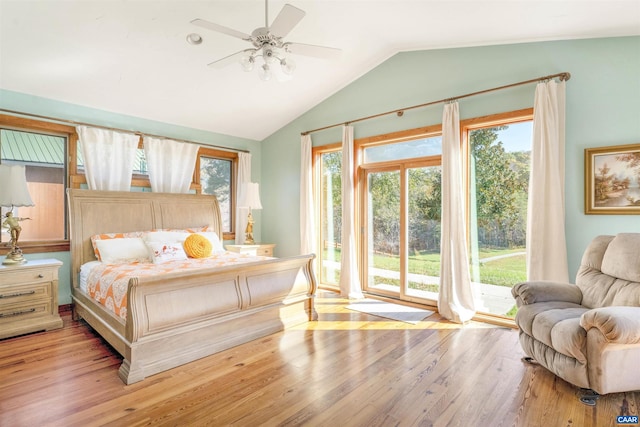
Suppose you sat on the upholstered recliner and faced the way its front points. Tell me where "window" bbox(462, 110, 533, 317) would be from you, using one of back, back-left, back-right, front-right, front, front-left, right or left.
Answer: right

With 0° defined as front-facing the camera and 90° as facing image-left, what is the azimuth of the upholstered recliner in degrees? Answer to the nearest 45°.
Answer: approximately 45°

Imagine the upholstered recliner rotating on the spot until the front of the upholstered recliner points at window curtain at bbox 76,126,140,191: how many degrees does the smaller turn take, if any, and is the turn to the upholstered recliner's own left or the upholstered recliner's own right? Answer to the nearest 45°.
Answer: approximately 45° to the upholstered recliner's own right

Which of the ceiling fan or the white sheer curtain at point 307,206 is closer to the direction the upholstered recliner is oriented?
the ceiling fan

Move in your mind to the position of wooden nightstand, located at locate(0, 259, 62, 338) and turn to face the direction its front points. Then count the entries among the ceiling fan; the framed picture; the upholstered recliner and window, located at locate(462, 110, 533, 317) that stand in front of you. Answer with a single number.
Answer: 4

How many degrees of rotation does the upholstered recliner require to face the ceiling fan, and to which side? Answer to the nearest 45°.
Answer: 0° — it already faces it

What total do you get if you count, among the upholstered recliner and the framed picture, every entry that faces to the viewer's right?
0

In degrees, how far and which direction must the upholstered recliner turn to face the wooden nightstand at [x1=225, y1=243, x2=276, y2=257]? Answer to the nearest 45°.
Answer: approximately 45° to its right

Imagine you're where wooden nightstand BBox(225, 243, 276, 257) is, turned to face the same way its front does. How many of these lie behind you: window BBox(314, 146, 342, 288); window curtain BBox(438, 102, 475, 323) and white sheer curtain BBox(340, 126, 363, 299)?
0

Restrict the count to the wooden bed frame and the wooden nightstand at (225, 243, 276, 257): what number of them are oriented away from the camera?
0

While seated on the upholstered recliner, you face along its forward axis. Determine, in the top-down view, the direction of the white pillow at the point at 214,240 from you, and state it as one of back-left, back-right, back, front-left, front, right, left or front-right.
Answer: front-right

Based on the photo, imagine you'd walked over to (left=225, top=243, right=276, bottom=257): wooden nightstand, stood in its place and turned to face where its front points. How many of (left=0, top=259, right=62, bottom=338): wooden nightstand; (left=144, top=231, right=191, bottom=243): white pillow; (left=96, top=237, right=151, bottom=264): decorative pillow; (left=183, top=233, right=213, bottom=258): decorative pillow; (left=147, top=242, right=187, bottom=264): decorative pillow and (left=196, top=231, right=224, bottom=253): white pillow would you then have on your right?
6

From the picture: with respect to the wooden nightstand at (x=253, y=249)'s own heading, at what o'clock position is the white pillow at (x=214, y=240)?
The white pillow is roughly at 3 o'clock from the wooden nightstand.

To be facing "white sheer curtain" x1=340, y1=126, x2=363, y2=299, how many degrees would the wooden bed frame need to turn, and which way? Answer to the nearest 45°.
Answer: approximately 90° to its left

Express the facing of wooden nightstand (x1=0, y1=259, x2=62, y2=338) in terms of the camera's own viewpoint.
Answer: facing the viewer and to the right of the viewer

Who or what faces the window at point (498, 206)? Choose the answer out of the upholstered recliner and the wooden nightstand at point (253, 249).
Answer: the wooden nightstand

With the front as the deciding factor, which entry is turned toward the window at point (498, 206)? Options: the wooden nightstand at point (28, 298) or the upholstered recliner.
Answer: the wooden nightstand

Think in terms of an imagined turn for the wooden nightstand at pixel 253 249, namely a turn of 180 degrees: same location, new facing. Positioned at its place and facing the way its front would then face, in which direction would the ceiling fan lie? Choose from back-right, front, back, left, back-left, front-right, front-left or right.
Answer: back-left

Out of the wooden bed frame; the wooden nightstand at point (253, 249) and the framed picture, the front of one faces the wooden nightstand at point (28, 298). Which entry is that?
the framed picture

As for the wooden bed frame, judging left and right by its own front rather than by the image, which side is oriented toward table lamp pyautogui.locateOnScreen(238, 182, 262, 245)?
left

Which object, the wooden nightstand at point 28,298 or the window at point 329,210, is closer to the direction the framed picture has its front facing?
the wooden nightstand
